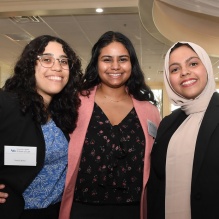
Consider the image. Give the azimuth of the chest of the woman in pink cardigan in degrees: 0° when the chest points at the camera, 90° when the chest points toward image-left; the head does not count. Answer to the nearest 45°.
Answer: approximately 0°

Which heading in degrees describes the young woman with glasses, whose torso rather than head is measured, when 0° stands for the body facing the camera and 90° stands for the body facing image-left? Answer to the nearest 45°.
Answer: approximately 315°

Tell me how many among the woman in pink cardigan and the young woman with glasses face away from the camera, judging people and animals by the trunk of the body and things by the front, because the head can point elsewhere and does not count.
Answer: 0

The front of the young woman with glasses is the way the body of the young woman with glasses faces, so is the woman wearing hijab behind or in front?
in front
